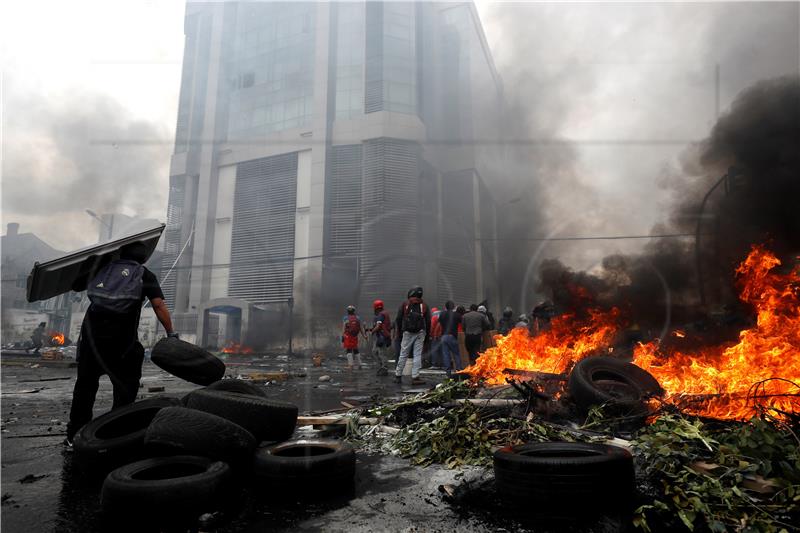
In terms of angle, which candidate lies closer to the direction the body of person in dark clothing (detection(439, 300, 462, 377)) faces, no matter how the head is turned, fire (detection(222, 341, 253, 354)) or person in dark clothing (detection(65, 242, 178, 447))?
the fire

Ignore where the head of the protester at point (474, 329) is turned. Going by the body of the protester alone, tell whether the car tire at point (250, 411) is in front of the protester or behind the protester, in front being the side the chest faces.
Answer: behind

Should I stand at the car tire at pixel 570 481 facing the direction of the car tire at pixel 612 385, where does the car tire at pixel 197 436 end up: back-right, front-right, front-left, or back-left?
back-left

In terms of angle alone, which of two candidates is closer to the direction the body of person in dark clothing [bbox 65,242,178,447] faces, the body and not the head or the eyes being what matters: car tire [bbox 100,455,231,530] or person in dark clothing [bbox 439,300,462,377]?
the person in dark clothing

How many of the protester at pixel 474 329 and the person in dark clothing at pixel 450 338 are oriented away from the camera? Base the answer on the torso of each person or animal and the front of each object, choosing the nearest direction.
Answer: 2

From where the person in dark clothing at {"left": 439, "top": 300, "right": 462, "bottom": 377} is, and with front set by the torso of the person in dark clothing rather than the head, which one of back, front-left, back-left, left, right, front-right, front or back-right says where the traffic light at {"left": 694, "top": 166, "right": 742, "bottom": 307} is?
right

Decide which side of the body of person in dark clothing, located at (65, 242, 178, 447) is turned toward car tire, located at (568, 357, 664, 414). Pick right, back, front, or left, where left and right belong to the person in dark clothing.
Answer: right

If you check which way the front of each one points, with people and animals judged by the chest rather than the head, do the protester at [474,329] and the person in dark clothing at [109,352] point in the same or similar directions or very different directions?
same or similar directions

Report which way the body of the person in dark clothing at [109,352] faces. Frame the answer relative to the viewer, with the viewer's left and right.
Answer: facing away from the viewer and to the right of the viewer

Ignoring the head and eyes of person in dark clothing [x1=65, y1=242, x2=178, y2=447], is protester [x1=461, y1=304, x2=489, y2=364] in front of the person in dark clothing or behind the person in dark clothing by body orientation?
in front

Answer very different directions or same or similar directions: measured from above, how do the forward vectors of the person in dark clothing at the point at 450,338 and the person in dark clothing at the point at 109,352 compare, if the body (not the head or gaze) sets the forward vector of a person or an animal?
same or similar directions

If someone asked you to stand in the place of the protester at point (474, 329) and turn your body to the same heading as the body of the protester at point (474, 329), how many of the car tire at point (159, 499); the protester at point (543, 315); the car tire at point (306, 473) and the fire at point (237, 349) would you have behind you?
2

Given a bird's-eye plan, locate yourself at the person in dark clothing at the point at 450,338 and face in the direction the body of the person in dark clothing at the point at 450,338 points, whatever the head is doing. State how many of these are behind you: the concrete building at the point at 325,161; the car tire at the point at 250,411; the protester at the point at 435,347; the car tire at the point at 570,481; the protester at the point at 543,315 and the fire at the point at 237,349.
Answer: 2

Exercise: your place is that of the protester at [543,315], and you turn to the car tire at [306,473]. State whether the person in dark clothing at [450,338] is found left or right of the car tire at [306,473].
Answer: right

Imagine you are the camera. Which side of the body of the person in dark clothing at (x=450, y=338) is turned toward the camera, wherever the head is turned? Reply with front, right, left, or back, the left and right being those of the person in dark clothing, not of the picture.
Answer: back
